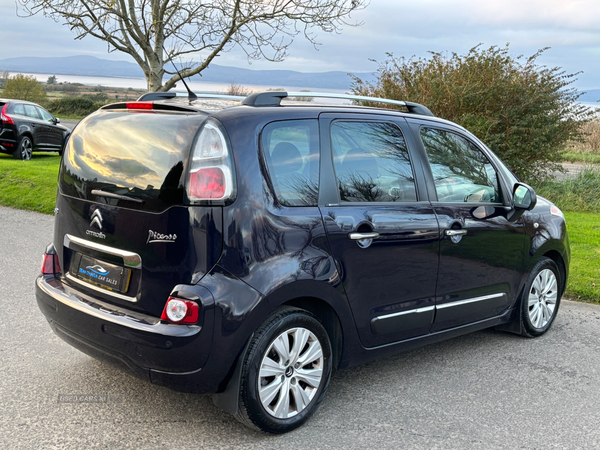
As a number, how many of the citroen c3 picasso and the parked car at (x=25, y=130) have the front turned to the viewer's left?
0

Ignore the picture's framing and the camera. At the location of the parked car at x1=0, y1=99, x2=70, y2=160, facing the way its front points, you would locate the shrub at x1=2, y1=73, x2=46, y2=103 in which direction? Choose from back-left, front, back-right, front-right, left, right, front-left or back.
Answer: front-left

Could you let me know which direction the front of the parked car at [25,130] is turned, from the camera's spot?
facing away from the viewer and to the right of the viewer

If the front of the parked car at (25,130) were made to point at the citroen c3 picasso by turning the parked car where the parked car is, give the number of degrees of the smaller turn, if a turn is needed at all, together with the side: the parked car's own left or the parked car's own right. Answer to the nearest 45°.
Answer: approximately 135° to the parked car's own right

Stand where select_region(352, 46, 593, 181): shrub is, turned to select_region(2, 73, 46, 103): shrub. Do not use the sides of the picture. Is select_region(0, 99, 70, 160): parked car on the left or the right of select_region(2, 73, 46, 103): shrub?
left

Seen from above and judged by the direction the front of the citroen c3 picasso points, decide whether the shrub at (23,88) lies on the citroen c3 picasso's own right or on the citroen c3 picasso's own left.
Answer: on the citroen c3 picasso's own left

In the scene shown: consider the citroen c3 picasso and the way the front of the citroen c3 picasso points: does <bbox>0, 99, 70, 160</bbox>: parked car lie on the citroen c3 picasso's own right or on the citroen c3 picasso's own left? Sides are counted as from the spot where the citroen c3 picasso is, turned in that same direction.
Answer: on the citroen c3 picasso's own left

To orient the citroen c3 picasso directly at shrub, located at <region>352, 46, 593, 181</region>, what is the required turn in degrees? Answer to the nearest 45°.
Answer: approximately 45° to its left

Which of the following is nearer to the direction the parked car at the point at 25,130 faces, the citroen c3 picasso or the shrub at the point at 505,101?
the shrub

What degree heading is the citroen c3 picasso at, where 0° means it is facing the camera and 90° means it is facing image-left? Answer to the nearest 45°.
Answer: approximately 225°

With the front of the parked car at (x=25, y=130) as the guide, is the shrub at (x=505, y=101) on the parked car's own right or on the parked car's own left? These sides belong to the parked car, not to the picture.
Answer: on the parked car's own right
